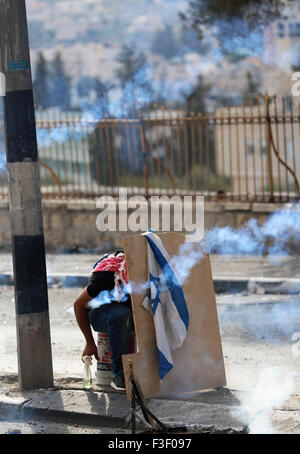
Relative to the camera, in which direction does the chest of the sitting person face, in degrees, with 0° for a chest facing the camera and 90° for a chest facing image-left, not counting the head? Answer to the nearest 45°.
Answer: approximately 315°

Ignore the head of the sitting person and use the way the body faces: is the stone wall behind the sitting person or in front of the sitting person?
behind
